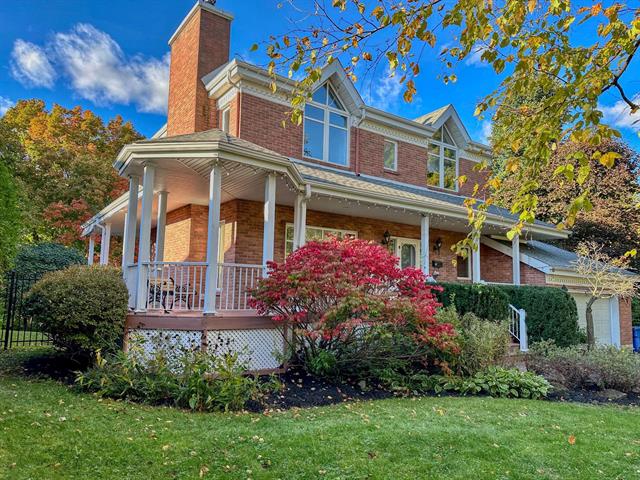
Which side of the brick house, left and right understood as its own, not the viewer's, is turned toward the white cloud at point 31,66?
back

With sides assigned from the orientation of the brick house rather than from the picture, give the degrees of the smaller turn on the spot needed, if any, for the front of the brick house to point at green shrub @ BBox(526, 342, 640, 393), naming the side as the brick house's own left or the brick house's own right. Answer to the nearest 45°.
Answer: approximately 45° to the brick house's own left

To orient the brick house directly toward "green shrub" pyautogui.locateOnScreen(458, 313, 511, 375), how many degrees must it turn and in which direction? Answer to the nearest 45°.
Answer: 0° — it already faces it

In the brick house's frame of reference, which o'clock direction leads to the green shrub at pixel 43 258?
The green shrub is roughly at 5 o'clock from the brick house.

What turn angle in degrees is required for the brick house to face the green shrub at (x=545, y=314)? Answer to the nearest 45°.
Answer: approximately 45° to its left

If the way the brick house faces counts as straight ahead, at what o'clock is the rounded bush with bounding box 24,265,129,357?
The rounded bush is roughly at 2 o'clock from the brick house.

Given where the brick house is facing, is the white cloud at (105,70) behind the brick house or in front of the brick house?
behind

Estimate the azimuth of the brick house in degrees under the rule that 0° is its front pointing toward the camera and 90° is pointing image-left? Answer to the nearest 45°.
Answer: approximately 315°

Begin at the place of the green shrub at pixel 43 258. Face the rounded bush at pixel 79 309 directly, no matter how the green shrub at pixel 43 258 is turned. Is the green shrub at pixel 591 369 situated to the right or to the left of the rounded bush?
left

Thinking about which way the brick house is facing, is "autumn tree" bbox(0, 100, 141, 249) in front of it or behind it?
behind

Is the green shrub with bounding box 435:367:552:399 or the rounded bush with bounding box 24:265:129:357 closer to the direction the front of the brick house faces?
the green shrub

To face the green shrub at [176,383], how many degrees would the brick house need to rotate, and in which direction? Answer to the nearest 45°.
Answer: approximately 45° to its right

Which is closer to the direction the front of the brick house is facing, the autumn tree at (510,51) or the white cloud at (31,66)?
the autumn tree
